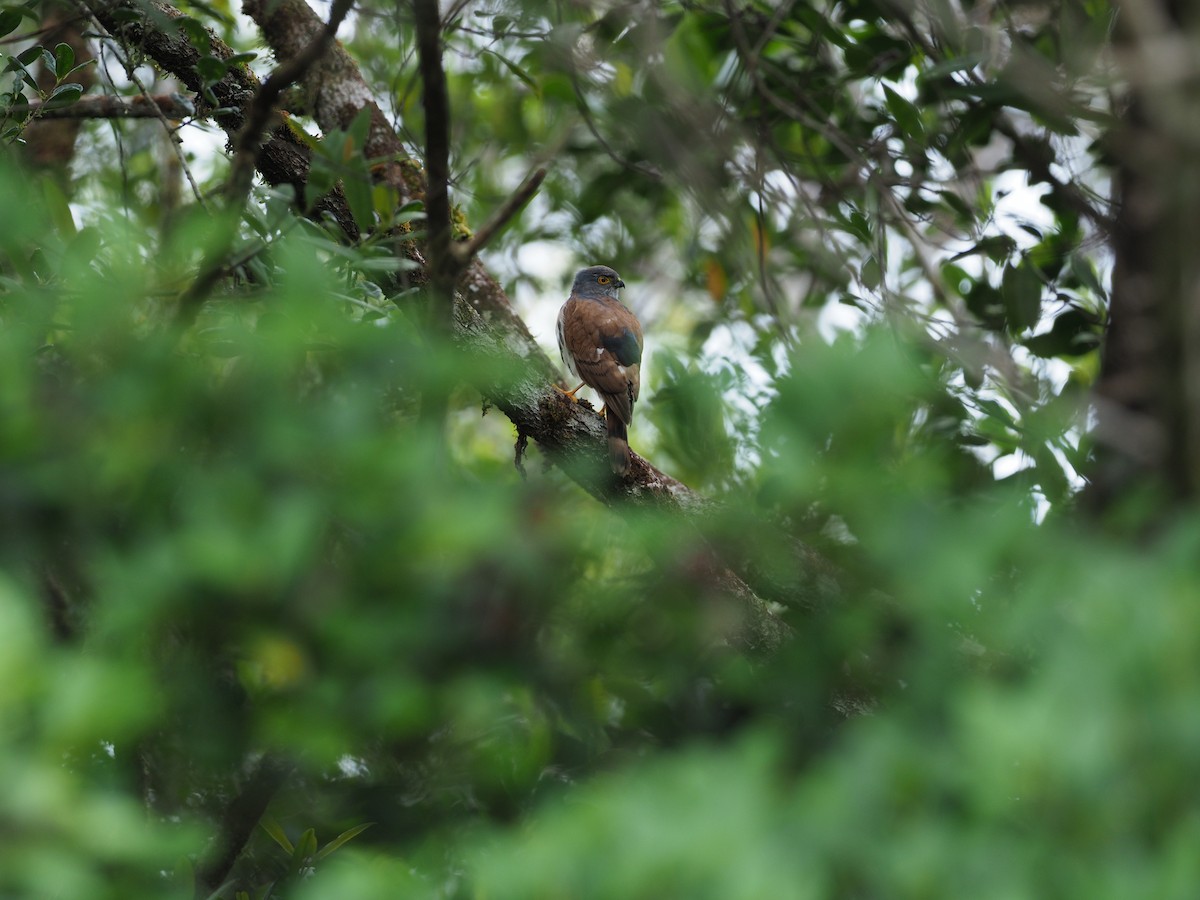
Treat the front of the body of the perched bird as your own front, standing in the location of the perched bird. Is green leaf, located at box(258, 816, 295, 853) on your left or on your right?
on your left

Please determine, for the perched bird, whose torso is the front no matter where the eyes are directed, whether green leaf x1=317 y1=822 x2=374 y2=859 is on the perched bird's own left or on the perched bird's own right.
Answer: on the perched bird's own left

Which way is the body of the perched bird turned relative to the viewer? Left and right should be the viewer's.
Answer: facing away from the viewer and to the left of the viewer
